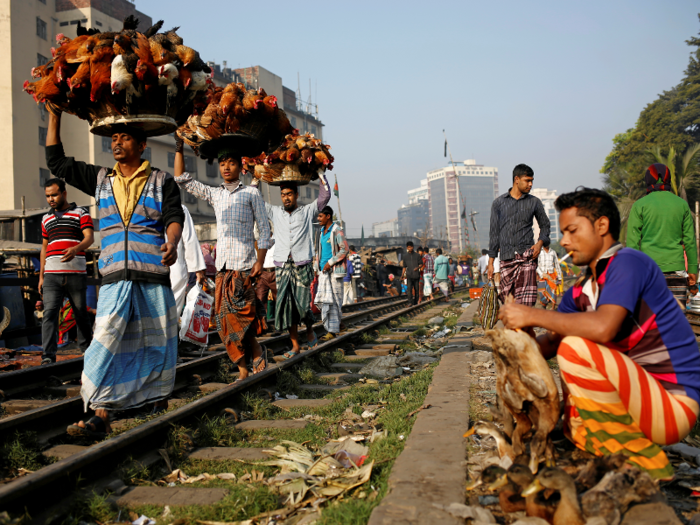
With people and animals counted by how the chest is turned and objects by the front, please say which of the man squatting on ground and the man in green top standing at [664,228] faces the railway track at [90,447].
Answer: the man squatting on ground

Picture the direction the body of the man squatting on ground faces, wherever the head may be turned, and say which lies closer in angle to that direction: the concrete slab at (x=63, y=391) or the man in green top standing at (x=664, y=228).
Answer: the concrete slab

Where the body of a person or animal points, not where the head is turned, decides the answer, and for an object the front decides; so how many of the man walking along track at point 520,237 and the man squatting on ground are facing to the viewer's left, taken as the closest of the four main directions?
1

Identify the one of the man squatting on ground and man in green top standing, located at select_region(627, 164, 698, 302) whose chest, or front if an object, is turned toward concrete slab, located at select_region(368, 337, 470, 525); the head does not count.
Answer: the man squatting on ground

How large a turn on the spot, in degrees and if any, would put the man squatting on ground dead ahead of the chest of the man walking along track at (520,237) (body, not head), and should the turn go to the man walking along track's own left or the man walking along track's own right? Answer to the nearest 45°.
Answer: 0° — they already face them

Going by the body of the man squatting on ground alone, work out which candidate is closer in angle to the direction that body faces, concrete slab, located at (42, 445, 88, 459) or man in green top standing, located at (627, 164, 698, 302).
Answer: the concrete slab

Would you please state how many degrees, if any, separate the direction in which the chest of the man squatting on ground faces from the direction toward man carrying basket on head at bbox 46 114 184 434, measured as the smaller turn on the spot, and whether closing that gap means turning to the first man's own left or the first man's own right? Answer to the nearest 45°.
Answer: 0° — they already face them

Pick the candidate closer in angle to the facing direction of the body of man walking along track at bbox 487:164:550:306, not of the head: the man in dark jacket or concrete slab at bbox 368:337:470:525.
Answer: the concrete slab

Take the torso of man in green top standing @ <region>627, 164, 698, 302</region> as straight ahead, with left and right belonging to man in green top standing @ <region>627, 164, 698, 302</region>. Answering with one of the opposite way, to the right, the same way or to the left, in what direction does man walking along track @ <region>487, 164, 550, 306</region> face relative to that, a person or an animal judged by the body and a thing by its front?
the opposite way

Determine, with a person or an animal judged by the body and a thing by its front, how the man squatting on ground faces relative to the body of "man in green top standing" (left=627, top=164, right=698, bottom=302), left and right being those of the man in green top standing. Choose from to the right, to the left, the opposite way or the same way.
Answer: to the left

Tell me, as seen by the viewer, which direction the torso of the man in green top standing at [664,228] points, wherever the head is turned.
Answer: away from the camera

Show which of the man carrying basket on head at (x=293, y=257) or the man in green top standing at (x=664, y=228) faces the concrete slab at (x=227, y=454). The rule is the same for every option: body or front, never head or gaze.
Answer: the man carrying basket on head

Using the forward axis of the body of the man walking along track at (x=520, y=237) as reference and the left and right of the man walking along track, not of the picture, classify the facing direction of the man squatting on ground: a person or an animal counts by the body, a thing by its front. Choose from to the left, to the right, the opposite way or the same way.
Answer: to the right

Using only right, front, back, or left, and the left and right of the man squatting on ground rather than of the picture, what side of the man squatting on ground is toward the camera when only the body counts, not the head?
left
